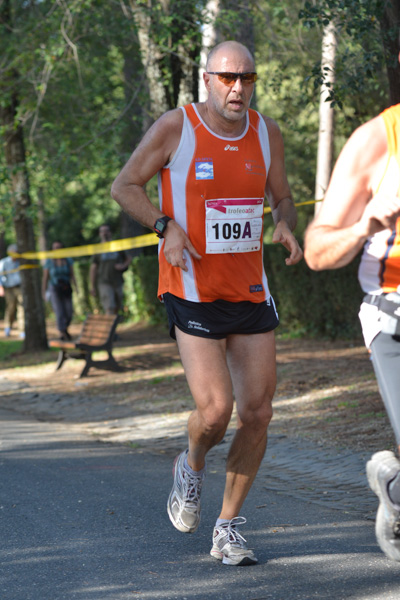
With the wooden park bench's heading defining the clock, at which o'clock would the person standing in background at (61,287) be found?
The person standing in background is roughly at 4 o'clock from the wooden park bench.

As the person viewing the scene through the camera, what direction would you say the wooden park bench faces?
facing the viewer and to the left of the viewer

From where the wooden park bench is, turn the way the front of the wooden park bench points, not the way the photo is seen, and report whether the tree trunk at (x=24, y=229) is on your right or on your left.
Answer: on your right

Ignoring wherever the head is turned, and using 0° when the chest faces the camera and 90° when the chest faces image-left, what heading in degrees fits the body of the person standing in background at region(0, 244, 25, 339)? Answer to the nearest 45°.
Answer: approximately 0°

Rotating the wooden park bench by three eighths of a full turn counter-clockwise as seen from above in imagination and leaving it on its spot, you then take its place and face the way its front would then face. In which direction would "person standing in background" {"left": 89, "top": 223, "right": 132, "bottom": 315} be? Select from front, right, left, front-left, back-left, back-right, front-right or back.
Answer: left

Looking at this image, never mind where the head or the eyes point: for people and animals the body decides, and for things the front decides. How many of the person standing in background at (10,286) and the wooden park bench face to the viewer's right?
0
